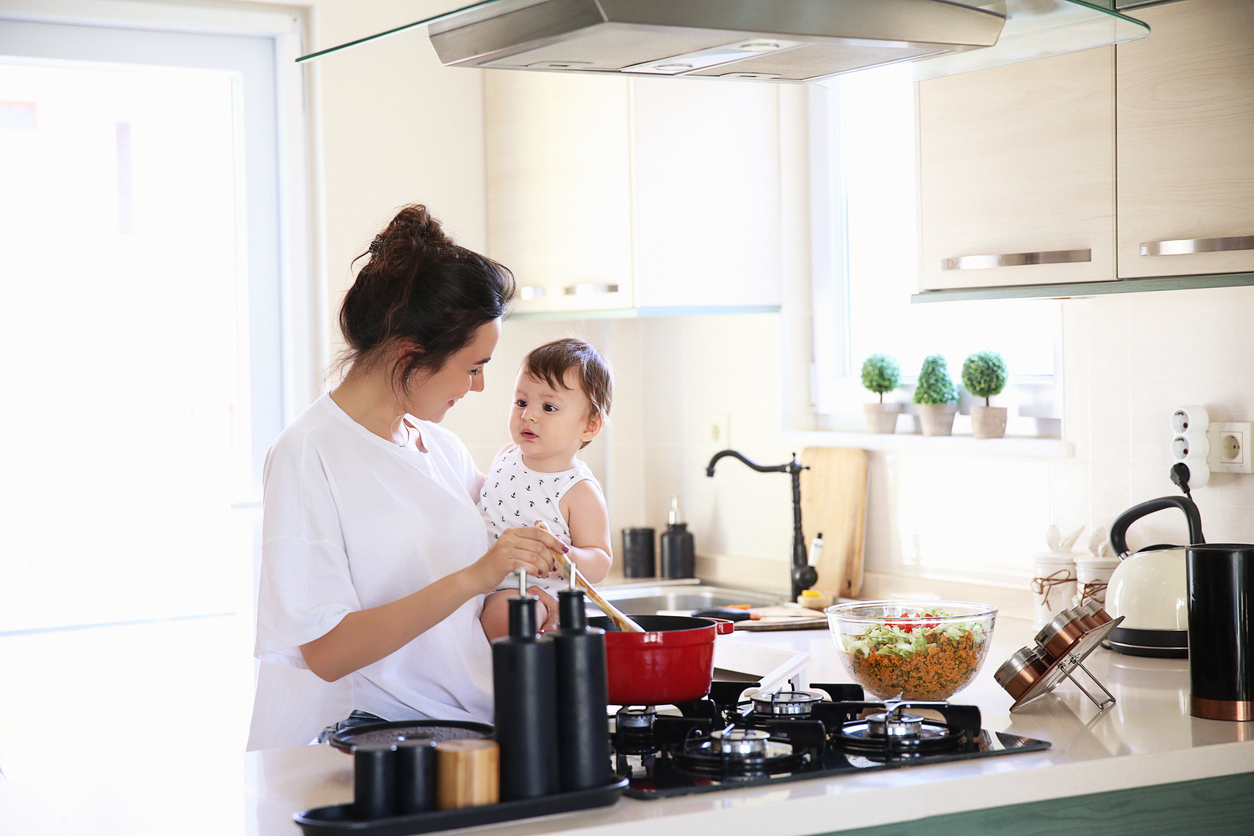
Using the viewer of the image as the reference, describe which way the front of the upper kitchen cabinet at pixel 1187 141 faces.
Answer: facing the viewer

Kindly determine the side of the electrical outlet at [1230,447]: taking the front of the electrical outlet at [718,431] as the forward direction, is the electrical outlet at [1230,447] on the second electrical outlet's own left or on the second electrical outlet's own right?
on the second electrical outlet's own left

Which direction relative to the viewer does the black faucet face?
to the viewer's left

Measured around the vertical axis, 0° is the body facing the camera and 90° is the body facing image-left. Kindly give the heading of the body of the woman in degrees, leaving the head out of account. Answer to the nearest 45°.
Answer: approximately 315°

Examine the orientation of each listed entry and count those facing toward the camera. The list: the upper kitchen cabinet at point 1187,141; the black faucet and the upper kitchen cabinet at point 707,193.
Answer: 2

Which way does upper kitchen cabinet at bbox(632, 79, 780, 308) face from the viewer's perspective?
toward the camera

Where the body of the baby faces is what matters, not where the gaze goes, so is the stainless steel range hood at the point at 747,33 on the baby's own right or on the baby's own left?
on the baby's own left

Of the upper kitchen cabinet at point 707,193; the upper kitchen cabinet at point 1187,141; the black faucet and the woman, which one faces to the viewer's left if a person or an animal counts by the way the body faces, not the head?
the black faucet

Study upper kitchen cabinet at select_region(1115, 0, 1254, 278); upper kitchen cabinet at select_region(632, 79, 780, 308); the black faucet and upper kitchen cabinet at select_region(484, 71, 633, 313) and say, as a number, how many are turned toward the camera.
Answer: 3

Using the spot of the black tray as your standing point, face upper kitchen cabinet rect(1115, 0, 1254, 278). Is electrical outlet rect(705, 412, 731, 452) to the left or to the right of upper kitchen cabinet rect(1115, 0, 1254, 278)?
left

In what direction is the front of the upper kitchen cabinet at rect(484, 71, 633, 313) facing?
toward the camera

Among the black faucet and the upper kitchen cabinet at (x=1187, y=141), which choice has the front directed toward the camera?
the upper kitchen cabinet

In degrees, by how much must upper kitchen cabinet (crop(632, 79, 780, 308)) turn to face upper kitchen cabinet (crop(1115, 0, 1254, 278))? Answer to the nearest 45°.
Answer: approximately 45° to its left

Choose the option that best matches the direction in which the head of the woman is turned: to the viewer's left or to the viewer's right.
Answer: to the viewer's right

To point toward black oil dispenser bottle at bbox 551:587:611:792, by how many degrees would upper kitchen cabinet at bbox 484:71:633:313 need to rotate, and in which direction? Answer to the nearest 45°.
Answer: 0° — it already faces it

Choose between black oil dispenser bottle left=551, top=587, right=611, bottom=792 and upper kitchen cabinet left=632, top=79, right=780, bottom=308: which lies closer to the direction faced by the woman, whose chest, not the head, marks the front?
the black oil dispenser bottle
